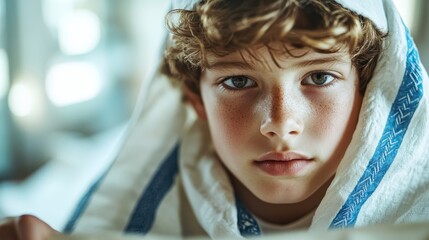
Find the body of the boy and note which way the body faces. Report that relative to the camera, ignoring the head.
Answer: toward the camera

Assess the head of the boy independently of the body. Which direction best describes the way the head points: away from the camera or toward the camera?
toward the camera
